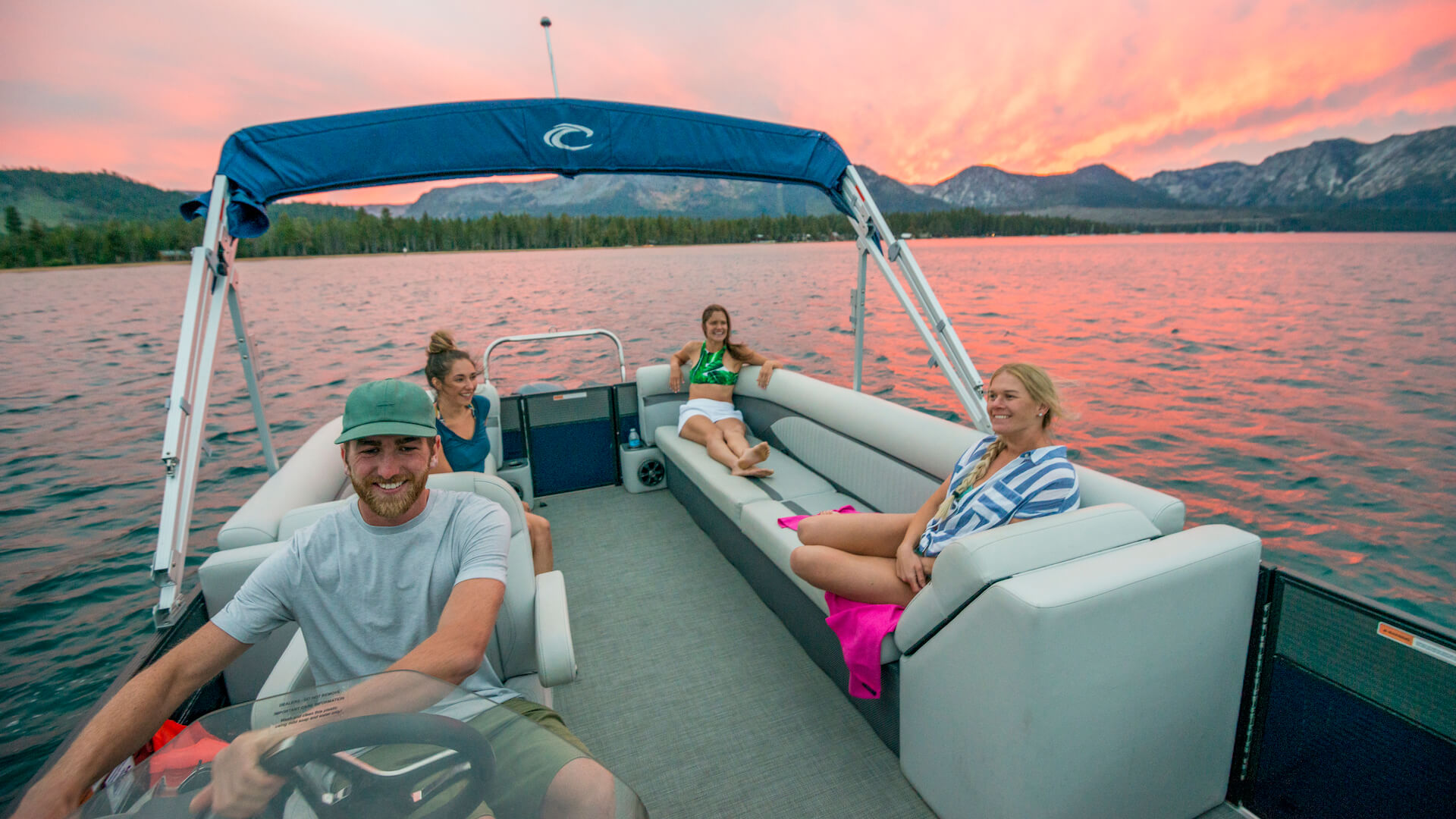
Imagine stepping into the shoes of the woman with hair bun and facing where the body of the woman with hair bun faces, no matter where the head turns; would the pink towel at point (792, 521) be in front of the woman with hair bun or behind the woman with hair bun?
in front

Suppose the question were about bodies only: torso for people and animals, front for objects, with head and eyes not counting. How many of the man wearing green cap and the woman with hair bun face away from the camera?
0

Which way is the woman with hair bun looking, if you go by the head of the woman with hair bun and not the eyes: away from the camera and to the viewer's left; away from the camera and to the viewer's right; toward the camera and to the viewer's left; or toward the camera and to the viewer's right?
toward the camera and to the viewer's right

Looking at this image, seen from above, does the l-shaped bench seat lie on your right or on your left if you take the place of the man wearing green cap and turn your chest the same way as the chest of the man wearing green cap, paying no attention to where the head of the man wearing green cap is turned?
on your left

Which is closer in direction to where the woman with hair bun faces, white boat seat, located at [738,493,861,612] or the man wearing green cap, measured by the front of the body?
the white boat seat

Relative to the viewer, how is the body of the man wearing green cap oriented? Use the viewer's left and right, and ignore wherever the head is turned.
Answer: facing the viewer

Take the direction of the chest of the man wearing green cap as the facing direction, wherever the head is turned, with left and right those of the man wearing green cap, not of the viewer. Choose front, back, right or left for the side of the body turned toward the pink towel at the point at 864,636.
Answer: left

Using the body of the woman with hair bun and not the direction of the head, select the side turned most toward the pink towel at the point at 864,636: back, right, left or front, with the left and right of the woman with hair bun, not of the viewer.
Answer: front

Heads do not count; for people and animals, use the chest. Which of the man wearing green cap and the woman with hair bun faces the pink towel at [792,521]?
the woman with hair bun

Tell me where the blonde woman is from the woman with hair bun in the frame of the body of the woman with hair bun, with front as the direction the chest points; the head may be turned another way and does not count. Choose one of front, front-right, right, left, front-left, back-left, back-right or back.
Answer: front

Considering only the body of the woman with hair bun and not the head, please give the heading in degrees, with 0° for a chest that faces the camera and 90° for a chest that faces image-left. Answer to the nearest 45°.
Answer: approximately 315°

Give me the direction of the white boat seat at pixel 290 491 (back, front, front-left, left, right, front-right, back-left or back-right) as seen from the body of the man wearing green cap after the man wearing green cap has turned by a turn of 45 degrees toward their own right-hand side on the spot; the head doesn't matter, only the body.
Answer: back-right
